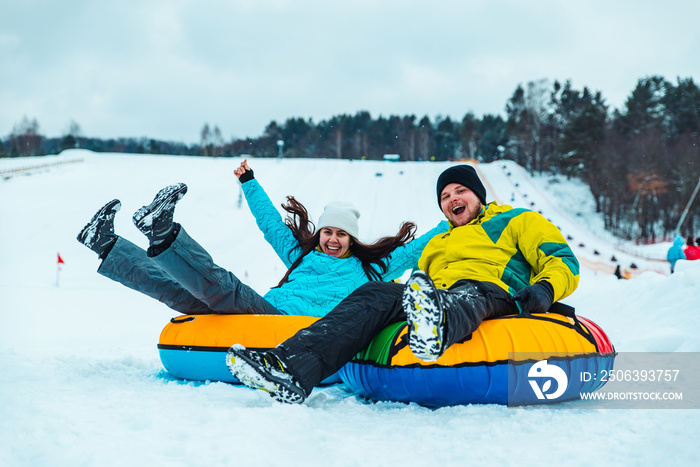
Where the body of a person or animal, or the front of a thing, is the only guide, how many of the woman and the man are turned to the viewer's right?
0

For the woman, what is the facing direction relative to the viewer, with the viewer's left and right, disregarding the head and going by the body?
facing the viewer and to the left of the viewer

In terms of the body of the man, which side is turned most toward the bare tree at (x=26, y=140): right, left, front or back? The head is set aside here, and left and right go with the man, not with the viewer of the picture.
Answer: right

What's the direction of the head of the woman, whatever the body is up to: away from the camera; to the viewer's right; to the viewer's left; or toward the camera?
toward the camera

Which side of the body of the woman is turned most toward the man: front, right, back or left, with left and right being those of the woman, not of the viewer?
left

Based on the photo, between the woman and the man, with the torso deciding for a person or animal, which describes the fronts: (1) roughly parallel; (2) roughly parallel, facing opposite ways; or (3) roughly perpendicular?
roughly parallel
